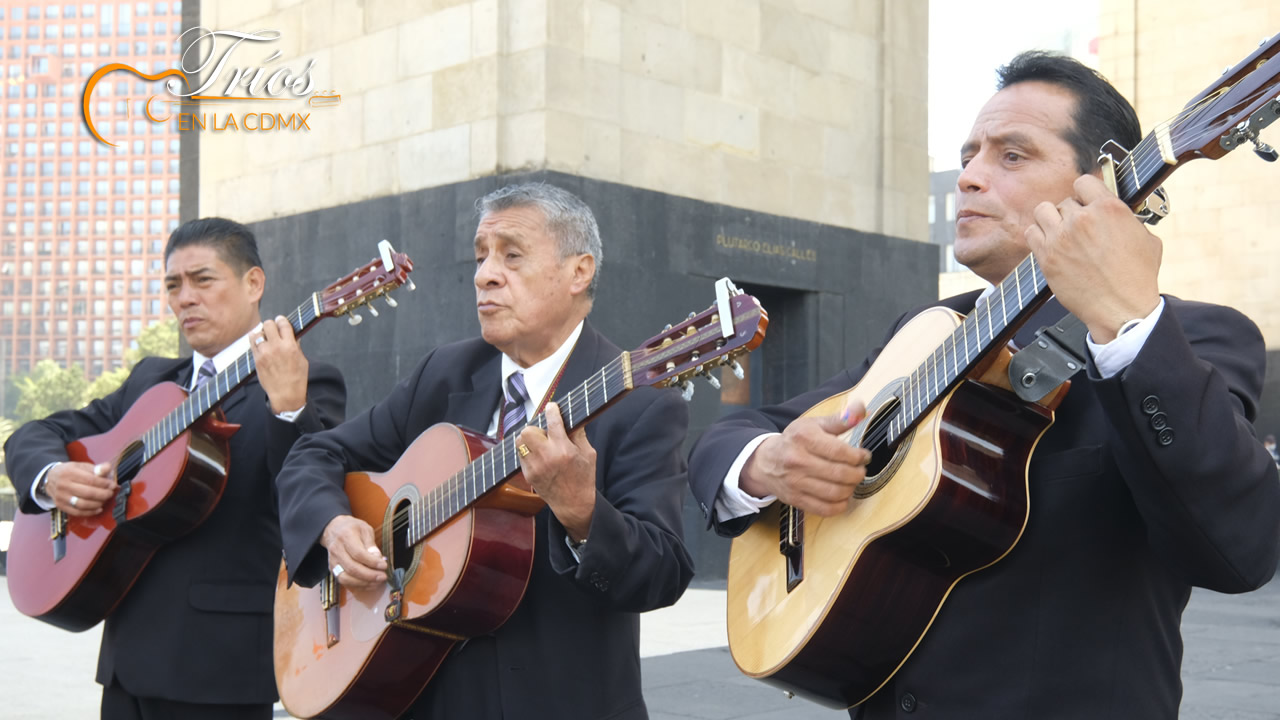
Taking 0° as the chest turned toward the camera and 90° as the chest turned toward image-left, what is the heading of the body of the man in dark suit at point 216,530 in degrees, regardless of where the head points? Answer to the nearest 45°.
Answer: approximately 45°

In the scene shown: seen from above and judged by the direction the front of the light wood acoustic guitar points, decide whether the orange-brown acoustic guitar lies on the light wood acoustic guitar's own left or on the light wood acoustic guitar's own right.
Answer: on the light wood acoustic guitar's own right

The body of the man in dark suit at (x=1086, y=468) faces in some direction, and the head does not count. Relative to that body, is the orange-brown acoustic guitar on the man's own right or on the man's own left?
on the man's own right

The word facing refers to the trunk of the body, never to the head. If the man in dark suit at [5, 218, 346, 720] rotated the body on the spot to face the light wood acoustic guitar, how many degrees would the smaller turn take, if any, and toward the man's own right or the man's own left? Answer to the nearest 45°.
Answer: approximately 90° to the man's own left

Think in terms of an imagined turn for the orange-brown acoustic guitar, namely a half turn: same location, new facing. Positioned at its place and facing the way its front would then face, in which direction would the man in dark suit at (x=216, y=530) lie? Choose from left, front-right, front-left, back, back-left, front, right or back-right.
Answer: left

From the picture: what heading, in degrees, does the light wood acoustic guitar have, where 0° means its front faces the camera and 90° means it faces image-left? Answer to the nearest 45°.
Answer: approximately 45°

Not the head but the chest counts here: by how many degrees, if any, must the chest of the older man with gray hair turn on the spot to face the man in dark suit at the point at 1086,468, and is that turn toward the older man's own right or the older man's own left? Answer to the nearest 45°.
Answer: approximately 90° to the older man's own left

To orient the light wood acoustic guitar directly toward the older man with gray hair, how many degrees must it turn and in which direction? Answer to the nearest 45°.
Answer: approximately 90° to its right

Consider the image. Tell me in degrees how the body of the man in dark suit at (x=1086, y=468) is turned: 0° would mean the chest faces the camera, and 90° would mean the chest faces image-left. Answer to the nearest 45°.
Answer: approximately 45°

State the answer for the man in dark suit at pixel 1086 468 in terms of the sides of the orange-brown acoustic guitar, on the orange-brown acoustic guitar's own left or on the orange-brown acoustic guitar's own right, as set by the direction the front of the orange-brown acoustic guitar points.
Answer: on the orange-brown acoustic guitar's own left

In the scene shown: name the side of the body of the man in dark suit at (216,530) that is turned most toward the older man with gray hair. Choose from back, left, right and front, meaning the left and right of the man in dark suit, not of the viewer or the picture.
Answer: left

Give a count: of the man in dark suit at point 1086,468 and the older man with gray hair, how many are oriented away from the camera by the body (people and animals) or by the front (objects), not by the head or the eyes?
0

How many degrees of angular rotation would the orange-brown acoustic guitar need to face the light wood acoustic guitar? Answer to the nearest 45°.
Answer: approximately 90° to its left
